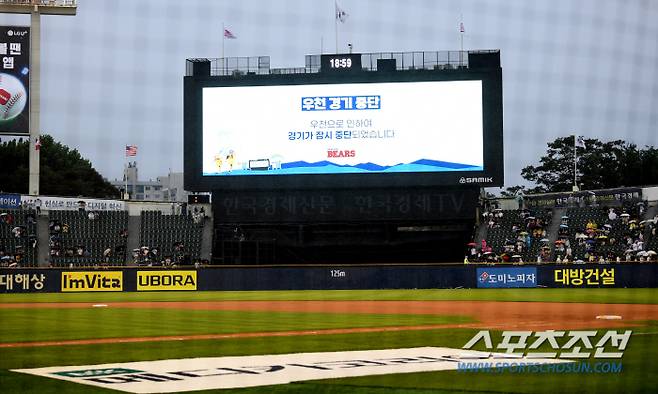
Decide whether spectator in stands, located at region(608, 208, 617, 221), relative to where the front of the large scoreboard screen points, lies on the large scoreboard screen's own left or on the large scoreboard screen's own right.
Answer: on the large scoreboard screen's own left

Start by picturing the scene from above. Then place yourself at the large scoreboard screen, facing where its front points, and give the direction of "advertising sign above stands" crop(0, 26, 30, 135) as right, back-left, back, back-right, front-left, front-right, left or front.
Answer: right

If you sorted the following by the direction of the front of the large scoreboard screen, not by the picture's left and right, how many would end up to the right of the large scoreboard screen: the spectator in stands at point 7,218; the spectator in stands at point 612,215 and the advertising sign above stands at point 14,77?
2

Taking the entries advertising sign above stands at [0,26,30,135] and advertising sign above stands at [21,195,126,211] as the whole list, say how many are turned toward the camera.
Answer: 2

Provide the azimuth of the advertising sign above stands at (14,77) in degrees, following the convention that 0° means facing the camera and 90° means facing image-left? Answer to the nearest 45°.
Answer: approximately 0°

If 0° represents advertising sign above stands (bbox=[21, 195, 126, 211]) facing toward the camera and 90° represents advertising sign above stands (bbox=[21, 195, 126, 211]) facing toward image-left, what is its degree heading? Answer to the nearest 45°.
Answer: approximately 0°

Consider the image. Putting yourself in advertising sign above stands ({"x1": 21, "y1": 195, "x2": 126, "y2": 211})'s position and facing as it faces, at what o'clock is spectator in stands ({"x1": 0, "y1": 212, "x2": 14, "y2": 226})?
The spectator in stands is roughly at 2 o'clock from the advertising sign above stands.

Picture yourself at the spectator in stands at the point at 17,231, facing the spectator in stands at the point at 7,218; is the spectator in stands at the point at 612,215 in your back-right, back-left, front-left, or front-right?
back-right
